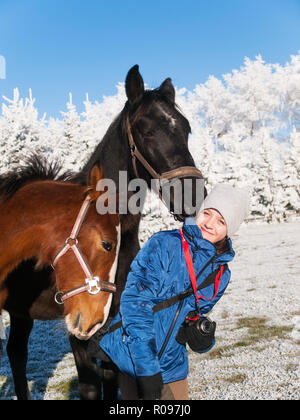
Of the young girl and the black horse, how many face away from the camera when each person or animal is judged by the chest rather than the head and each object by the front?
0

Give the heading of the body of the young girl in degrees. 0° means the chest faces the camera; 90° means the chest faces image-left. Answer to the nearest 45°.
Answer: approximately 315°

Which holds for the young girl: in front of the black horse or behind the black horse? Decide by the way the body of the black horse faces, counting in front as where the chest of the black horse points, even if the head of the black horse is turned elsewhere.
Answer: in front

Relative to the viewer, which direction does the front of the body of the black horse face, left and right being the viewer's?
facing the viewer and to the right of the viewer
